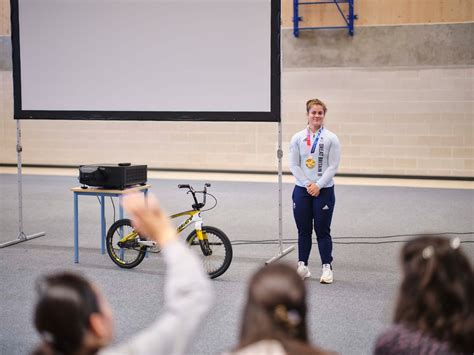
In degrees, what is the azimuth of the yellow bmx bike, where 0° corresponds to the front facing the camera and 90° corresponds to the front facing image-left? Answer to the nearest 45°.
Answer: approximately 315°

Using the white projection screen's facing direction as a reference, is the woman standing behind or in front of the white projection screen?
in front

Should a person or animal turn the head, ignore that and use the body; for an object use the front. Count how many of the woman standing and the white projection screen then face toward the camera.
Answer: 2

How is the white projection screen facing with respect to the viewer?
toward the camera

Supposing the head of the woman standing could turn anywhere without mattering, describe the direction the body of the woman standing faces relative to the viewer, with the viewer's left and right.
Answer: facing the viewer

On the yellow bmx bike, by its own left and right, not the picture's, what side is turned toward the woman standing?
front

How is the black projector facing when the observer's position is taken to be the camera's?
facing the viewer and to the left of the viewer

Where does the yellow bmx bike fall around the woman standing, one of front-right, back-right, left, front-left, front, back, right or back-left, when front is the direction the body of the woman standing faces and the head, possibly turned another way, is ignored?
right

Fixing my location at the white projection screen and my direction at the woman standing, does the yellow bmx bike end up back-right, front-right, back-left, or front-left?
front-right

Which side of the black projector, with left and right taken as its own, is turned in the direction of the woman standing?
left
